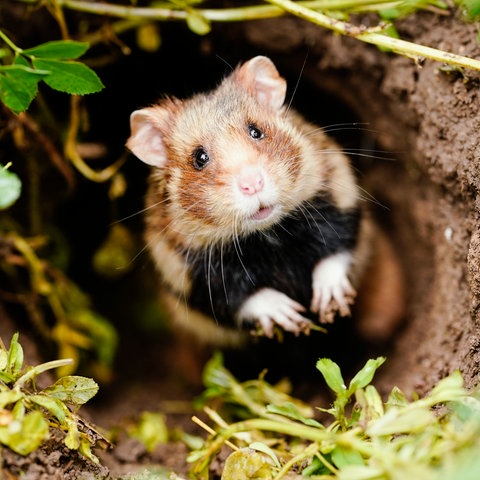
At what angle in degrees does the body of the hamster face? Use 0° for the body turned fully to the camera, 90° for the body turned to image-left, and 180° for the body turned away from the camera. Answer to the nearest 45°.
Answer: approximately 0°

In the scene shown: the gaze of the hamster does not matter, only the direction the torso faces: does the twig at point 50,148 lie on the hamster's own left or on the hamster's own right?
on the hamster's own right
